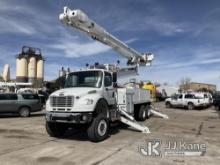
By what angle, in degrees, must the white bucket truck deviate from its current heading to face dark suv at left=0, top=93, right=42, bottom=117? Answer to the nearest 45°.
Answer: approximately 90° to its right

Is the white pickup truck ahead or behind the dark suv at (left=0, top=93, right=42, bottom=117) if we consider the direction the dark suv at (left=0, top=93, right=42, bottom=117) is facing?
behind

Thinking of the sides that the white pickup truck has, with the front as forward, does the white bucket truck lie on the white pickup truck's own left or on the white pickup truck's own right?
on the white pickup truck's own left

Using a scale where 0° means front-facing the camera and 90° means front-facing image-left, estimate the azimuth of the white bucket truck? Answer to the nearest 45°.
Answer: approximately 45°

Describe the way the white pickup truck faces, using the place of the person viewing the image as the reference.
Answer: facing away from the viewer and to the left of the viewer

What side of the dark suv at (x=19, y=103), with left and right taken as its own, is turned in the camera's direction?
left

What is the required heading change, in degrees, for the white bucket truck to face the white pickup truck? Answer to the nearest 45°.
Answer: approximately 180°
